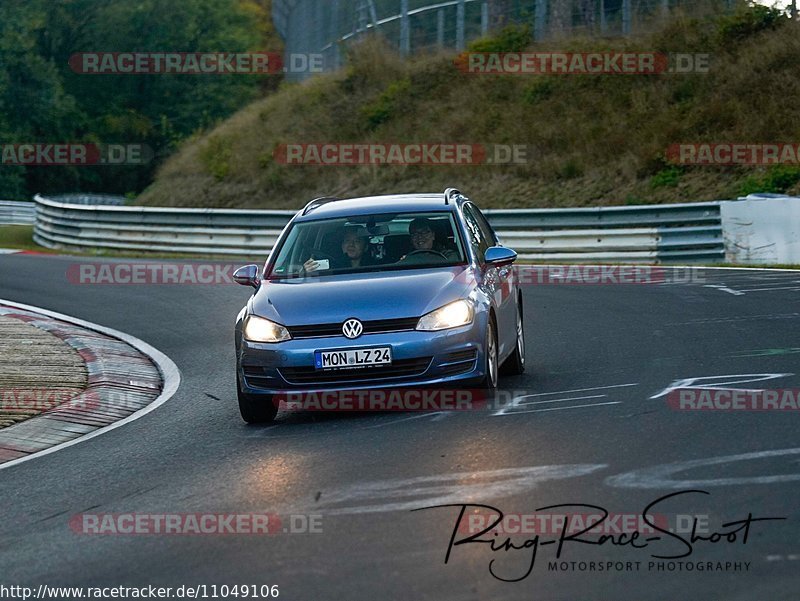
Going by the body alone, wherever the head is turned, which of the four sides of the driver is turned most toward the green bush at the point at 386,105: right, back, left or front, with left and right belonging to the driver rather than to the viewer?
back

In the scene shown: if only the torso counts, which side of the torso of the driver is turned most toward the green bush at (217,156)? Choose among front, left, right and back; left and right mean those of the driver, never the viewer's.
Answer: back

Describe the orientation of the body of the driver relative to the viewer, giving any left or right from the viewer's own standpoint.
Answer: facing the viewer

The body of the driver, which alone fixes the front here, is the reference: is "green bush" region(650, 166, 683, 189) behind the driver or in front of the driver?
behind

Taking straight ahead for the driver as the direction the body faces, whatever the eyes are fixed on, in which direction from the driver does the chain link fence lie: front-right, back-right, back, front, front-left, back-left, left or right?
back

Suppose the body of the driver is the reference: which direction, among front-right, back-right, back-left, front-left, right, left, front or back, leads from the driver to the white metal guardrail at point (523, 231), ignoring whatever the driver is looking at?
back

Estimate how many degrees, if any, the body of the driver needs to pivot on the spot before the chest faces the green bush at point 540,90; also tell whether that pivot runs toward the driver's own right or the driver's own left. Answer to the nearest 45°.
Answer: approximately 180°

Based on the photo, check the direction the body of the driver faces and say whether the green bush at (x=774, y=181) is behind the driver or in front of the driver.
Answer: behind

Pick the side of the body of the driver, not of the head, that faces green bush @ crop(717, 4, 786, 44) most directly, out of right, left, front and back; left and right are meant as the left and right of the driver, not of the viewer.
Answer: back

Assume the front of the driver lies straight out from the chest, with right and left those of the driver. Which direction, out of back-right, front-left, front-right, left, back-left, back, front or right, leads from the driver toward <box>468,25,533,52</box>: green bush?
back
